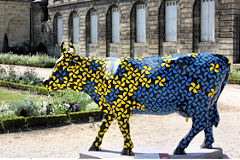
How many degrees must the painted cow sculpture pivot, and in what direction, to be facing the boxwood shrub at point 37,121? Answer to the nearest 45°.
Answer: approximately 45° to its right

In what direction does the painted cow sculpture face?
to the viewer's left

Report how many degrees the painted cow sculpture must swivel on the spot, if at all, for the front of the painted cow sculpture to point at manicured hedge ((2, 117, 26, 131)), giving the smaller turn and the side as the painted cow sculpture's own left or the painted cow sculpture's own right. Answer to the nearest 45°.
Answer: approximately 45° to the painted cow sculpture's own right

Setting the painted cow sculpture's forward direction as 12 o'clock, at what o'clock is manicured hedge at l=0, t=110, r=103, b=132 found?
The manicured hedge is roughly at 2 o'clock from the painted cow sculpture.

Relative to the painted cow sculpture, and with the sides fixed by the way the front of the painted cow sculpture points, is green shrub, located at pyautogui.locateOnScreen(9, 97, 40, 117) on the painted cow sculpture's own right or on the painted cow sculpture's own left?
on the painted cow sculpture's own right
